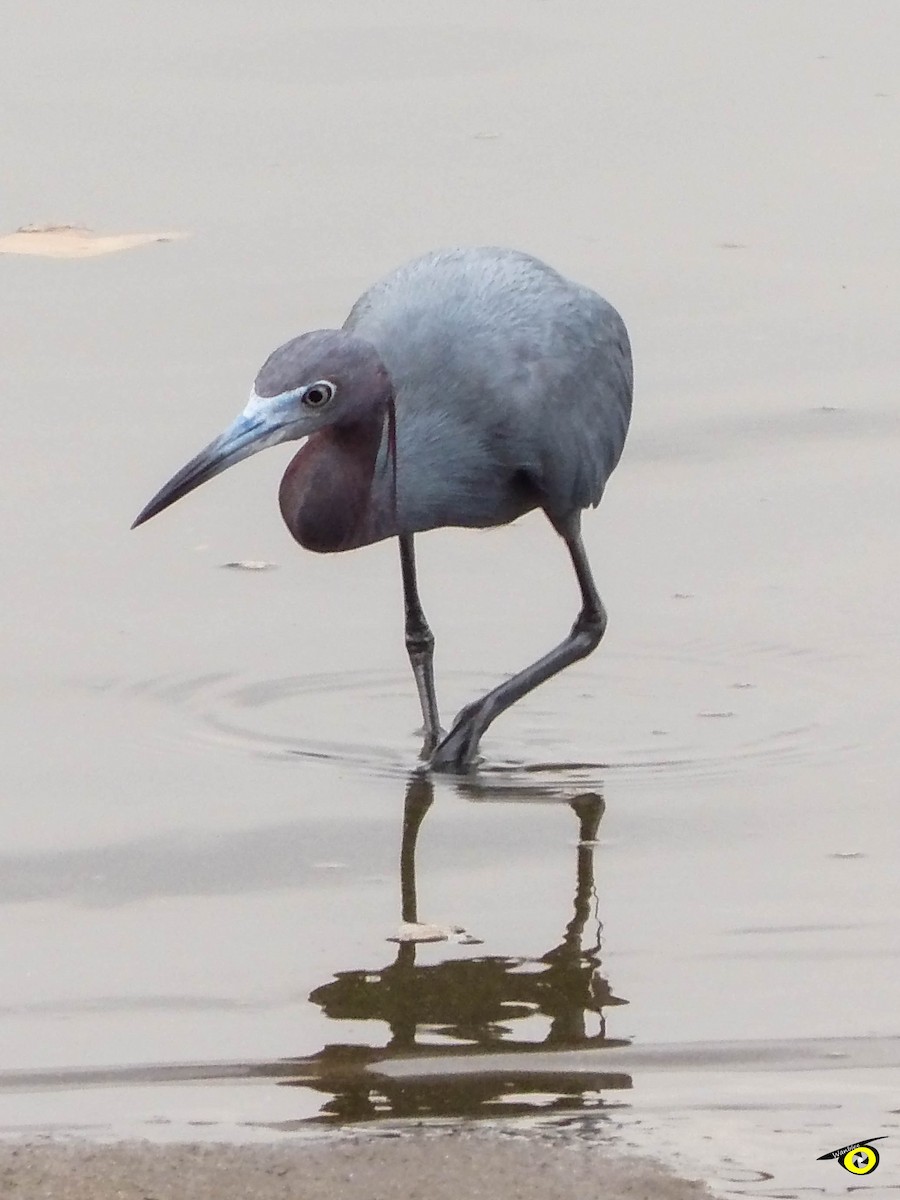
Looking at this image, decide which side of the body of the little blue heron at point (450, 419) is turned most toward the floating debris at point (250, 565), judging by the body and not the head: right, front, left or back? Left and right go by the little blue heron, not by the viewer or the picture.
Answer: right

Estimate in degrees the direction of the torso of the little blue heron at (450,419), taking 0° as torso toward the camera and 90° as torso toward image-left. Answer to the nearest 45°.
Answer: approximately 45°
